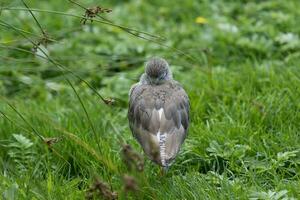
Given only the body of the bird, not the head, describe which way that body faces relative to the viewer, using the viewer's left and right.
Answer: facing away from the viewer
